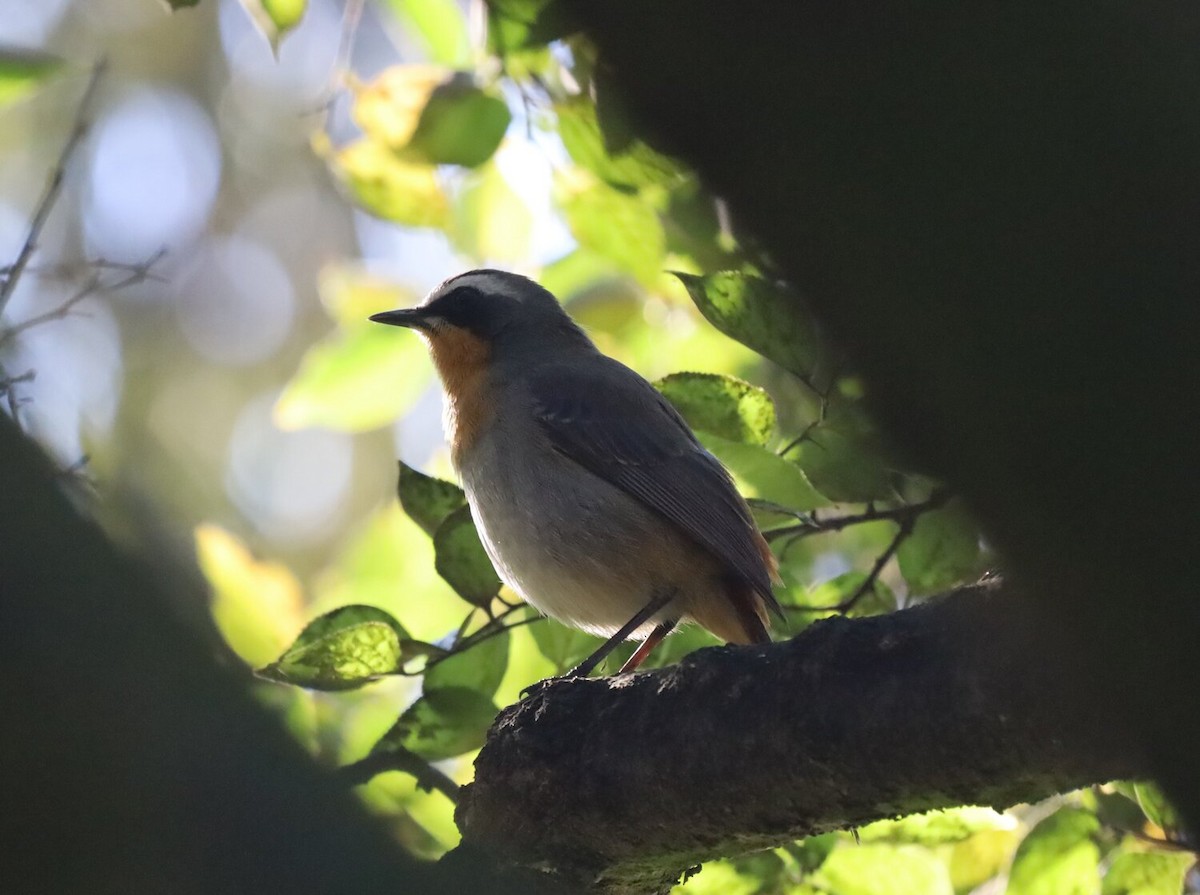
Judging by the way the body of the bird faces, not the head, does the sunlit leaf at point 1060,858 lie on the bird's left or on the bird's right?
on the bird's right

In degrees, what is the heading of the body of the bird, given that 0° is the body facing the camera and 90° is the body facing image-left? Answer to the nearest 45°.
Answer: approximately 90°

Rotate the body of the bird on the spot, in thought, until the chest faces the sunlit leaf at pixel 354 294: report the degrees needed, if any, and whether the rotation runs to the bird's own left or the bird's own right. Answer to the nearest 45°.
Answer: approximately 45° to the bird's own right

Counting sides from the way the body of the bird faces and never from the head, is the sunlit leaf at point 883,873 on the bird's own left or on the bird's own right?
on the bird's own left
